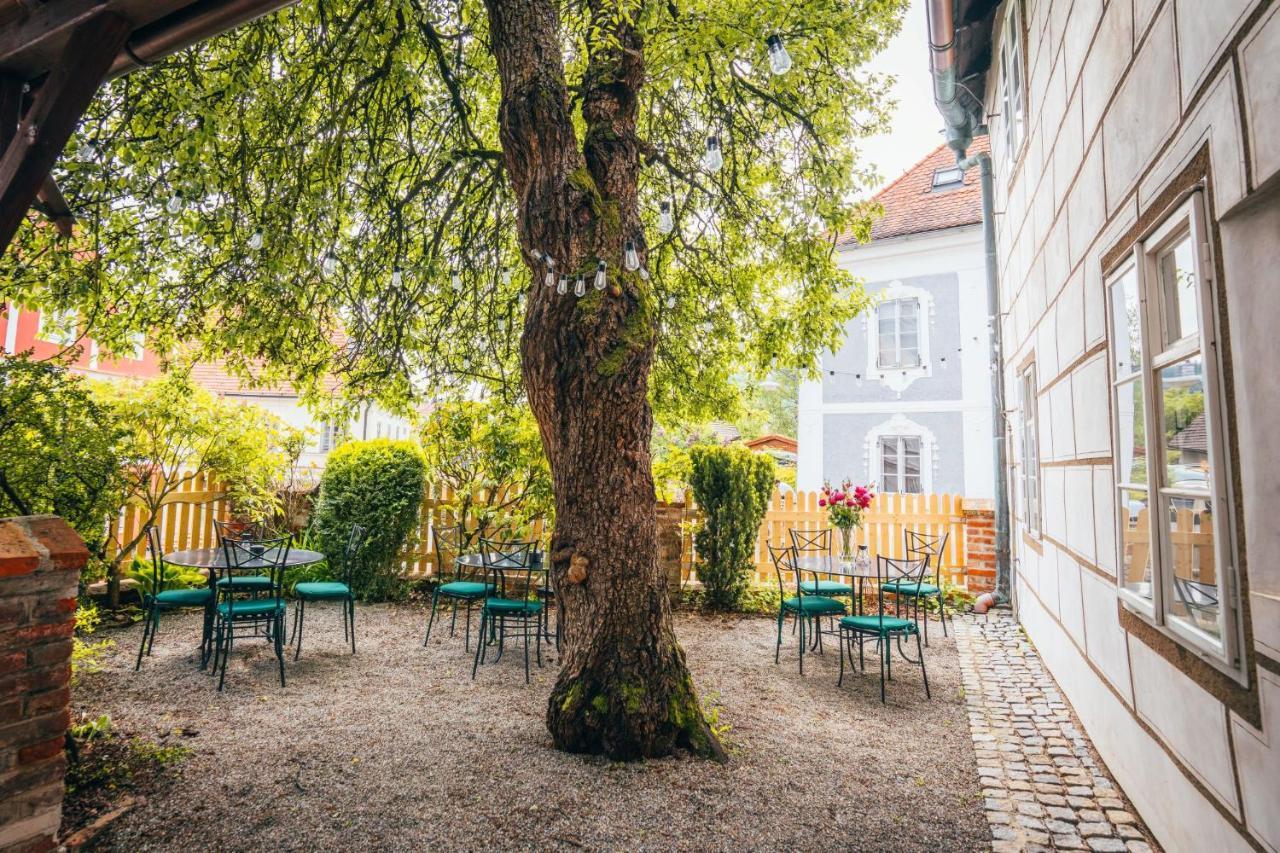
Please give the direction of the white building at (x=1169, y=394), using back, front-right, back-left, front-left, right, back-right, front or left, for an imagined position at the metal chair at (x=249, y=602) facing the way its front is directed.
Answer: back-right

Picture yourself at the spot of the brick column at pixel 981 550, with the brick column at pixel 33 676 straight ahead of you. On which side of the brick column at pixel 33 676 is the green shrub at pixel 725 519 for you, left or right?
right

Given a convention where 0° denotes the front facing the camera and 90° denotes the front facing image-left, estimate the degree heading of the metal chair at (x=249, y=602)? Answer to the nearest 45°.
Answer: approximately 180°

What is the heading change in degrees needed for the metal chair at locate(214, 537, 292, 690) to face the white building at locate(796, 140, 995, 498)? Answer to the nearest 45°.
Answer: approximately 90° to its right

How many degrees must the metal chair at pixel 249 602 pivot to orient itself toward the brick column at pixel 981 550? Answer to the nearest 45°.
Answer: approximately 90° to its right

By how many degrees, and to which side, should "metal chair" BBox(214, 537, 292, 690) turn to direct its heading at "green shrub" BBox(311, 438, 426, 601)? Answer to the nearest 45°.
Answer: approximately 45° to its right

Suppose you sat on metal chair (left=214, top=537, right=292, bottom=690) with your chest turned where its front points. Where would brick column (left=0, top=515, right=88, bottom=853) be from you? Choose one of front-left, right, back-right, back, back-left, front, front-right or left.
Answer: back

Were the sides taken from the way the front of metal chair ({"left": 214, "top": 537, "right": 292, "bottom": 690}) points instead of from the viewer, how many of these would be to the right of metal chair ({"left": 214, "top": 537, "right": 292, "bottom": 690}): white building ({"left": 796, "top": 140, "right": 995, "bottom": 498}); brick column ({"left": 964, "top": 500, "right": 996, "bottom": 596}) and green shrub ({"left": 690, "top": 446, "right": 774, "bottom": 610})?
3

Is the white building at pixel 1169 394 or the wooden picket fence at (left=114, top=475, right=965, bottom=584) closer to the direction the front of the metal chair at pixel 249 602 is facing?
the wooden picket fence

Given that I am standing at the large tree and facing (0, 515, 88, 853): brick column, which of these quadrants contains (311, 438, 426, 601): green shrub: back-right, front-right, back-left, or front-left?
back-right
